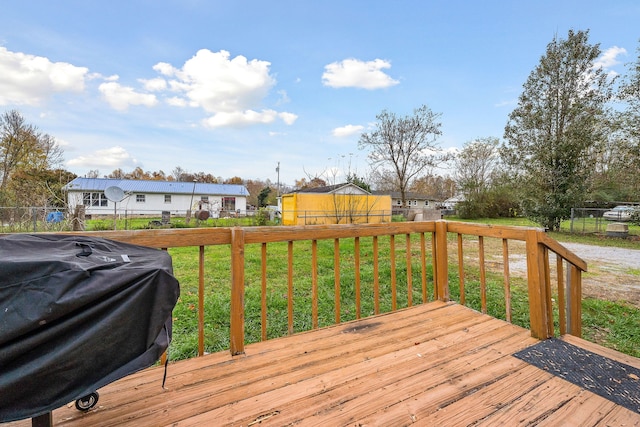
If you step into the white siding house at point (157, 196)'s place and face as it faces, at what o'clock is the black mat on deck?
The black mat on deck is roughly at 12 o'clock from the white siding house.

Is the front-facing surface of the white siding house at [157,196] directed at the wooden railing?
yes

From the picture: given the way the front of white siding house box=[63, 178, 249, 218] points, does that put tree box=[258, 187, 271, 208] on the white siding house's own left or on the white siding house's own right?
on the white siding house's own left

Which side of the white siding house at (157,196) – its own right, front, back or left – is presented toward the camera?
front

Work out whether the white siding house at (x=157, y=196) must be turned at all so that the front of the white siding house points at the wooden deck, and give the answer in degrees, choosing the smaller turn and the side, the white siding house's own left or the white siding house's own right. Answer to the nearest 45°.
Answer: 0° — it already faces it

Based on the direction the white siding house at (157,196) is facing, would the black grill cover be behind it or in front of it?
in front
